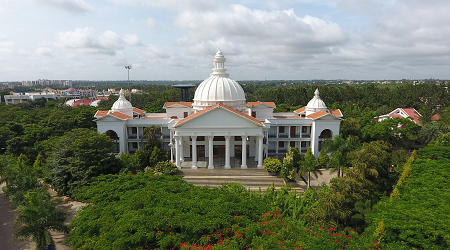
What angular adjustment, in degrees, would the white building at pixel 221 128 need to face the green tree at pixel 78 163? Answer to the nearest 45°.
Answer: approximately 45° to its right

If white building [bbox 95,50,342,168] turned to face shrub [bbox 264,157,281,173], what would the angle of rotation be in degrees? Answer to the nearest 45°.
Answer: approximately 45° to its left

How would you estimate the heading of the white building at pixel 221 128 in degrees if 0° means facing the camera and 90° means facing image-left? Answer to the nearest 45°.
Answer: approximately 0°

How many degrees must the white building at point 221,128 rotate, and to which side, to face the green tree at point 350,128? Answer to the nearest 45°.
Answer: approximately 90° to its left

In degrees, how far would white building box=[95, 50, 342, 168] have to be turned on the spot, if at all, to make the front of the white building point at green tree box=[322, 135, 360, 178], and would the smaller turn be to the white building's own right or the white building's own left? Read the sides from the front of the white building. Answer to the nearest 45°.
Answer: approximately 45° to the white building's own left
